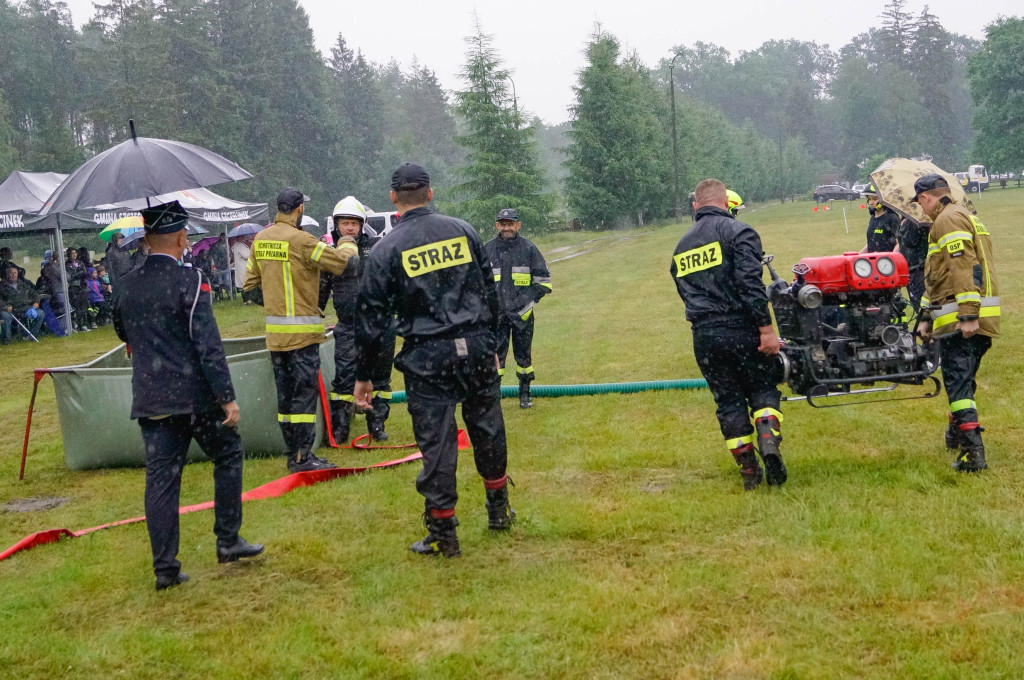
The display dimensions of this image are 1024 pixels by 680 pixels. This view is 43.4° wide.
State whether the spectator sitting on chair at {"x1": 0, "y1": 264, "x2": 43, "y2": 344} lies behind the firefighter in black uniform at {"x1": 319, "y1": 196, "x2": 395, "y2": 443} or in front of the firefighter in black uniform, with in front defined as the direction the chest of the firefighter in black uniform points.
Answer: behind

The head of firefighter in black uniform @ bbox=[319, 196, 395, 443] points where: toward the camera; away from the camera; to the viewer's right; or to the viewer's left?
toward the camera

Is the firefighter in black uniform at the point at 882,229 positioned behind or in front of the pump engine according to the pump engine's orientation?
behind

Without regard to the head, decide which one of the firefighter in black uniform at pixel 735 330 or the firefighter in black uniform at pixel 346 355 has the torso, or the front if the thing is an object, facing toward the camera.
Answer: the firefighter in black uniform at pixel 346 355

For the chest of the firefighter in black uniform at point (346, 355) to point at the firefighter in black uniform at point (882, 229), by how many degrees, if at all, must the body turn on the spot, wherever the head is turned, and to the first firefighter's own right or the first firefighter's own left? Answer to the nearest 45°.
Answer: approximately 90° to the first firefighter's own left

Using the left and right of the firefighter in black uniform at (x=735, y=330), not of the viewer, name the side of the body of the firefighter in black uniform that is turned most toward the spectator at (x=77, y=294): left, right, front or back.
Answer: left

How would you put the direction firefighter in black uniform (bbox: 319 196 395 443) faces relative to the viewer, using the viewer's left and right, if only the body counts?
facing the viewer

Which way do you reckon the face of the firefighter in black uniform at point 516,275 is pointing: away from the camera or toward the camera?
toward the camera

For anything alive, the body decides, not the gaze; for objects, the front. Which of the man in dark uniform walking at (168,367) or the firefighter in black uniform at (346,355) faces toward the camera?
the firefighter in black uniform

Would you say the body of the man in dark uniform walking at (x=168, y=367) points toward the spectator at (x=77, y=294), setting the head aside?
no

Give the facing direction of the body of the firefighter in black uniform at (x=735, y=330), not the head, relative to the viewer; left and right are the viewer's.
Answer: facing away from the viewer and to the right of the viewer

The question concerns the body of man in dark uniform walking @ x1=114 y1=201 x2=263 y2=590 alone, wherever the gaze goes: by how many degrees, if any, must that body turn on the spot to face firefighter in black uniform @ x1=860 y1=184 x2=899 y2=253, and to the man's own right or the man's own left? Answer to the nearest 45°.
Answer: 0° — they already face them

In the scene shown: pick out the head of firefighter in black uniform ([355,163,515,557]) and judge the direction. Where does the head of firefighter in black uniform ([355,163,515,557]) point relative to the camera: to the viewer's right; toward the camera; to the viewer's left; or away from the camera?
away from the camera

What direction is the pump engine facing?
toward the camera
